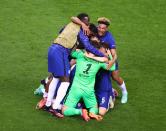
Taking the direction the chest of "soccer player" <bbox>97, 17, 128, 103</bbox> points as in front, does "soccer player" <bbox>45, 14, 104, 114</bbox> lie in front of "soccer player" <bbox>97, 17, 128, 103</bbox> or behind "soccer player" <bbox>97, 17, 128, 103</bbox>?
in front

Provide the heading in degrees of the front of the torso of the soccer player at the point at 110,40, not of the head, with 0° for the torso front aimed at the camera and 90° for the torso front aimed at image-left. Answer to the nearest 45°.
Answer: approximately 45°
